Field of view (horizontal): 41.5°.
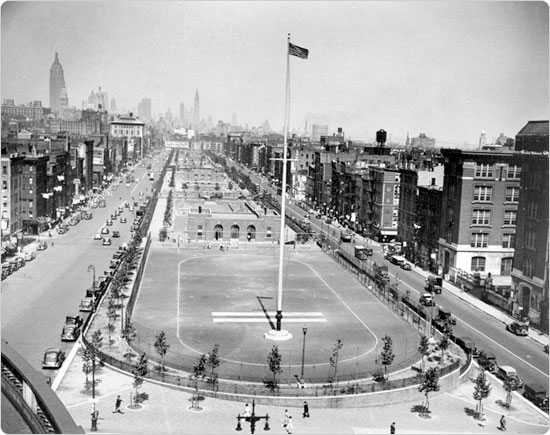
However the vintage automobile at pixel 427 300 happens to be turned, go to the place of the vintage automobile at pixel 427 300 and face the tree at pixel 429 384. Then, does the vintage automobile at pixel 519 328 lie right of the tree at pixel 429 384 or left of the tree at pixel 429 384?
left

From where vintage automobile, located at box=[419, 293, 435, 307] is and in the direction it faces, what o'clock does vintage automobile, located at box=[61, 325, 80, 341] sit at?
vintage automobile, located at box=[61, 325, 80, 341] is roughly at 3 o'clock from vintage automobile, located at box=[419, 293, 435, 307].

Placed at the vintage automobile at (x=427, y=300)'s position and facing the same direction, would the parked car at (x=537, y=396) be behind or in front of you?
in front

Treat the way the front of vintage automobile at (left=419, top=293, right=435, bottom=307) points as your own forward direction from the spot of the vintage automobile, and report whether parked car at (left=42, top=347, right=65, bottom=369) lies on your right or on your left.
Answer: on your right

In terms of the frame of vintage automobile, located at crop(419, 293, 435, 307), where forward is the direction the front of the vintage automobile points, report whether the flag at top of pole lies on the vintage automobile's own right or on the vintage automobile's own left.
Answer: on the vintage automobile's own right

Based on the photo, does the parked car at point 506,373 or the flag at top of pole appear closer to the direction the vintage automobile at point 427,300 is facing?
the parked car
